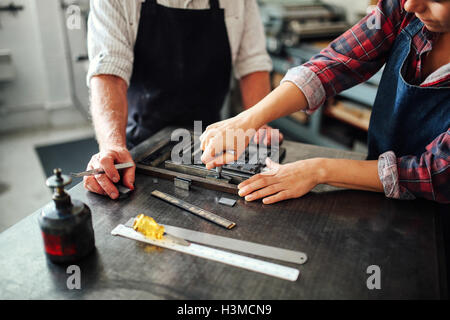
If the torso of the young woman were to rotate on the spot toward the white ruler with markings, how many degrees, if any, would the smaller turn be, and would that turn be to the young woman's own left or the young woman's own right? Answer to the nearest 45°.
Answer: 0° — they already face it

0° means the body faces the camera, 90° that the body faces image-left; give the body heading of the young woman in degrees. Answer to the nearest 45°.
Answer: approximately 45°

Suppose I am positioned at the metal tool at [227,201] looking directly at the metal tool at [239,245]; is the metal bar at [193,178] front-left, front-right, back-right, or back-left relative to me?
back-right
